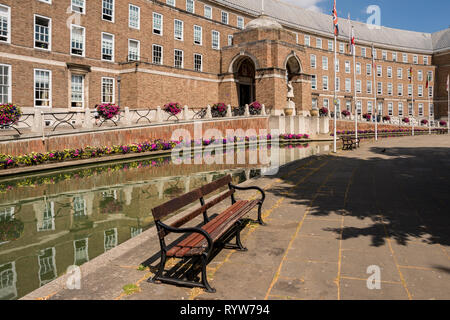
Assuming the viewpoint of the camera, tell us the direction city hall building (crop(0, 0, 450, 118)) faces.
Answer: facing the viewer and to the right of the viewer

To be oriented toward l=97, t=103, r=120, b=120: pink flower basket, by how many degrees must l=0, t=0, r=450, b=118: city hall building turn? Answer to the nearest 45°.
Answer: approximately 45° to its right

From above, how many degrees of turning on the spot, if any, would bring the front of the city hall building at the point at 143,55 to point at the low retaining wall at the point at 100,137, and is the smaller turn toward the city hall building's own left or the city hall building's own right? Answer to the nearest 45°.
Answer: approximately 45° to the city hall building's own right

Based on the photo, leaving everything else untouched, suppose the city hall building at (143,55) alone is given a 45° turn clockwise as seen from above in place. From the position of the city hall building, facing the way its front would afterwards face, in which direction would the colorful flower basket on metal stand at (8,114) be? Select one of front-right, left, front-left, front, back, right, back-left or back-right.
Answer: front
